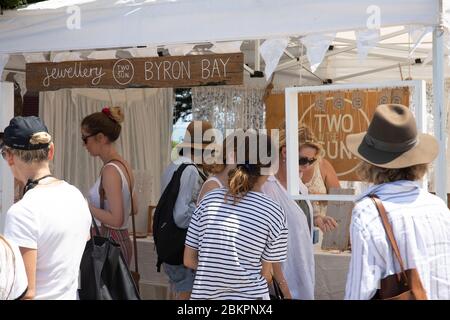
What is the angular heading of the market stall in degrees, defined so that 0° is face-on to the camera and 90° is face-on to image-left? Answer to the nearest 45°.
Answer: approximately 0°

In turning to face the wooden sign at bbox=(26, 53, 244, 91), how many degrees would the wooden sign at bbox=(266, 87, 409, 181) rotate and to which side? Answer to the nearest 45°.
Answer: approximately 90° to its right

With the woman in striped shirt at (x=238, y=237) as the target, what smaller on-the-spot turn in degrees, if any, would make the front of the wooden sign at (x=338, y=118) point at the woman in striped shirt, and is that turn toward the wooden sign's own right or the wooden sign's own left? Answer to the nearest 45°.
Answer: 0° — it already faces them

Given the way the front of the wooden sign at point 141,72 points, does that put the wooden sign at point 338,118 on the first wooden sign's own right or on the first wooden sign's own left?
on the first wooden sign's own left

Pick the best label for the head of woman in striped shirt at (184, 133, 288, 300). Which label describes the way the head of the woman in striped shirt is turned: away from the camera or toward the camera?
away from the camera

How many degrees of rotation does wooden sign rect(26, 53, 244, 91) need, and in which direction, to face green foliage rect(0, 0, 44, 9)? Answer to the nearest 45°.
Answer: approximately 90° to its right

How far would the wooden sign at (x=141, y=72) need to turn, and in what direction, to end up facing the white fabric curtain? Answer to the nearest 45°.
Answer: approximately 180°

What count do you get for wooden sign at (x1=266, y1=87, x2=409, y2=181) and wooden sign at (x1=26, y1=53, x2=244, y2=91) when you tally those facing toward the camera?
2
